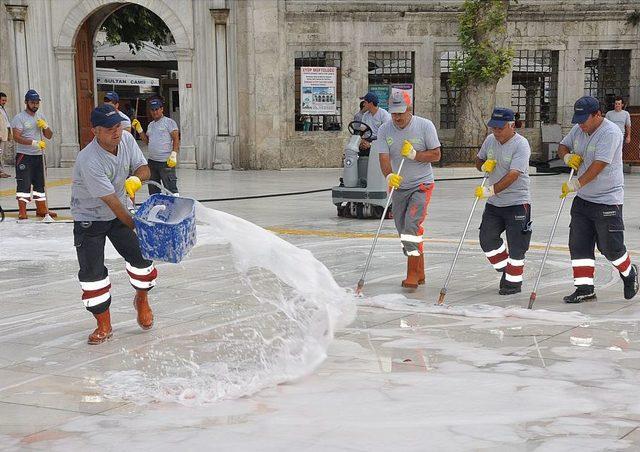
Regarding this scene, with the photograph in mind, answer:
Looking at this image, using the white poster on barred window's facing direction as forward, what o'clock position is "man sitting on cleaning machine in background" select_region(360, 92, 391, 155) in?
The man sitting on cleaning machine in background is roughly at 12 o'clock from the white poster on barred window.

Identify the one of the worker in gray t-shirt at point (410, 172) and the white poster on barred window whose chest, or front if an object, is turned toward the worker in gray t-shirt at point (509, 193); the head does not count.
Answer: the white poster on barred window

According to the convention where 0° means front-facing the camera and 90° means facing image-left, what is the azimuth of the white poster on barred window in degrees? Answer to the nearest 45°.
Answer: approximately 0°
